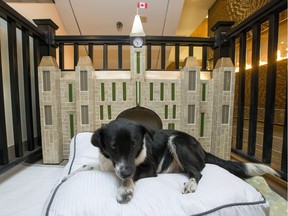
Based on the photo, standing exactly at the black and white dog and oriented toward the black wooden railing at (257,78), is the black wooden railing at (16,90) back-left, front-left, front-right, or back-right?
back-left

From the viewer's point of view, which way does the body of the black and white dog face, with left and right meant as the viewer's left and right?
facing the viewer and to the left of the viewer

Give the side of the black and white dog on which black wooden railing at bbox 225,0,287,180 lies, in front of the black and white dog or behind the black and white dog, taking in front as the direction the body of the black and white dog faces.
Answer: behind

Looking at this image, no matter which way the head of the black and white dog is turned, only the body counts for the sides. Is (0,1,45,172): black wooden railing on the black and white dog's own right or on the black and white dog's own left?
on the black and white dog's own right
